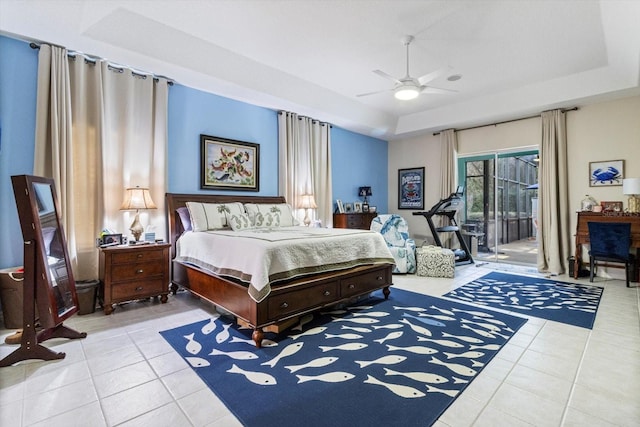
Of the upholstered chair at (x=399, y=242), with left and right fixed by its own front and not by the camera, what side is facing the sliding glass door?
left

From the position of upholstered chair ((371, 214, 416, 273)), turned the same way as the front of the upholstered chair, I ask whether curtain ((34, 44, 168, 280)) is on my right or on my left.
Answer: on my right

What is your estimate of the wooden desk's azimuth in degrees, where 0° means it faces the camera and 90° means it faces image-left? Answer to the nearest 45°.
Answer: approximately 0°

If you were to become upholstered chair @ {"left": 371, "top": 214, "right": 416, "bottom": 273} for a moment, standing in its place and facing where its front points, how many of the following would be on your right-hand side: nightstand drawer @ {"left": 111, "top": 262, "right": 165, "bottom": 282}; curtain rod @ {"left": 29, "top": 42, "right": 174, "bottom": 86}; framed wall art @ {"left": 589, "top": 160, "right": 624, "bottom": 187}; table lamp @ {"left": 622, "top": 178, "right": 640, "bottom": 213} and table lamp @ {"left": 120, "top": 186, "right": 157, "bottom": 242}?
3

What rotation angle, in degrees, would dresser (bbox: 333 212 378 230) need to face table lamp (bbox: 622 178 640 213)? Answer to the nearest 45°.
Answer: approximately 45° to its left

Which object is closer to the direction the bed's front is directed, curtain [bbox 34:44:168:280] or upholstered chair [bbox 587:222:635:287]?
the upholstered chair

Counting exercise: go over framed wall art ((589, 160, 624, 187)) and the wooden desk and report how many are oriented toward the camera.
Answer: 2

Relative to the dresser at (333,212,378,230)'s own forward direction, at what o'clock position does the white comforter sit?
The white comforter is roughly at 2 o'clock from the dresser.
